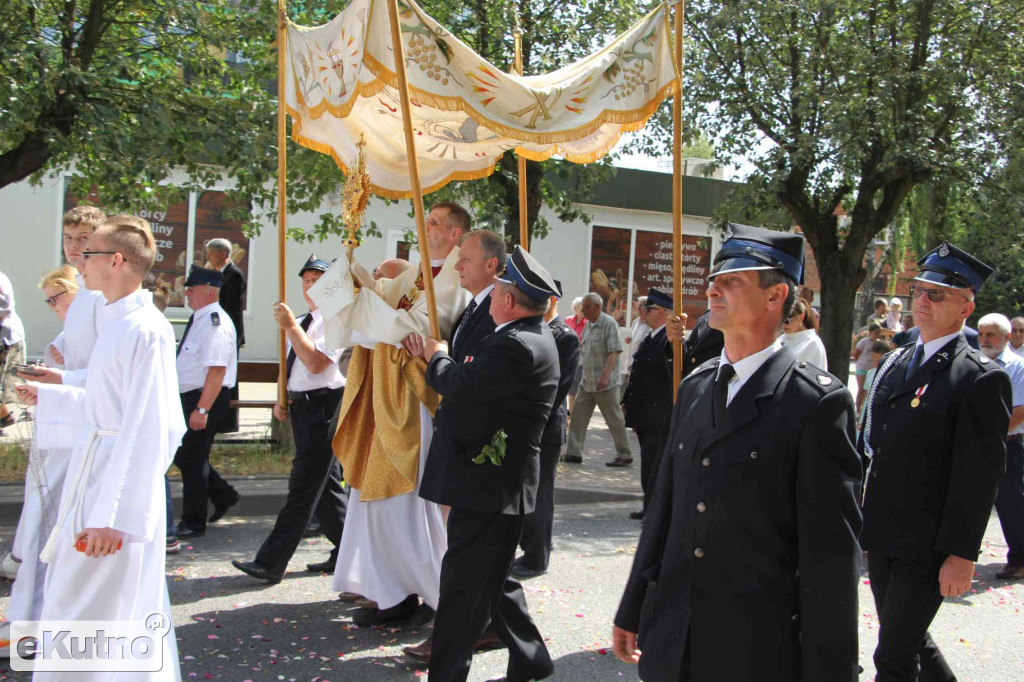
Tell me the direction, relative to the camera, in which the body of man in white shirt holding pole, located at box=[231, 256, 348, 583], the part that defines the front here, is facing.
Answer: to the viewer's left

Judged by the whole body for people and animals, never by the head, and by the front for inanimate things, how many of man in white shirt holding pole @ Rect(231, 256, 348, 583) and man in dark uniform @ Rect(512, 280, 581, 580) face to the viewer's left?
2

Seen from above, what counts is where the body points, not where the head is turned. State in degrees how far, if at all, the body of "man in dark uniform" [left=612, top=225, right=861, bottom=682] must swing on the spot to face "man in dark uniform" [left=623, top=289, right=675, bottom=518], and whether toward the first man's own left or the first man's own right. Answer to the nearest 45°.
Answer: approximately 135° to the first man's own right

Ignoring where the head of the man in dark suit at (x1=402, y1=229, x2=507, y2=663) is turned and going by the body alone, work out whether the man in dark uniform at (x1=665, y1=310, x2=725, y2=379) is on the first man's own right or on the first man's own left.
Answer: on the first man's own right

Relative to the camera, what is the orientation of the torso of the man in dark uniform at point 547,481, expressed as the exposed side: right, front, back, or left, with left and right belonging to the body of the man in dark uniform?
left

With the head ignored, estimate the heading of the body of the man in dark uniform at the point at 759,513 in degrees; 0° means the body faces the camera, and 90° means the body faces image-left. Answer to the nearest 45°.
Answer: approximately 45°

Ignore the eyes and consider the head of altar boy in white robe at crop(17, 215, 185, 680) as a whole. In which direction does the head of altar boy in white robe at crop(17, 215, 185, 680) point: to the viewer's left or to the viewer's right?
to the viewer's left

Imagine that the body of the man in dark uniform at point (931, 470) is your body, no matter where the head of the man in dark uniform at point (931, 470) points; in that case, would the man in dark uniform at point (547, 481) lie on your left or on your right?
on your right

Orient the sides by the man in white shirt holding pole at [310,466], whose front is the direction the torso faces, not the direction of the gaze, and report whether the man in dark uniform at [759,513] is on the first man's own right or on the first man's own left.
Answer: on the first man's own left
